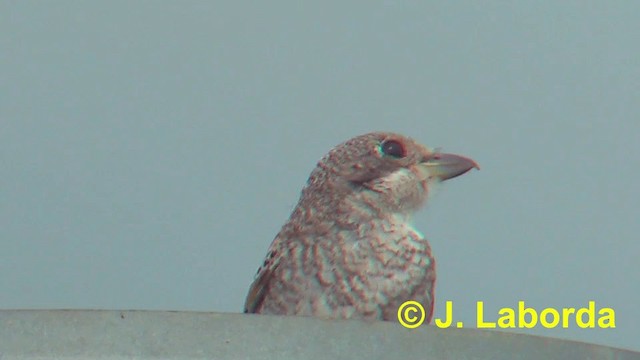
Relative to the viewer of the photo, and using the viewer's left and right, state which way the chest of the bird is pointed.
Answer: facing the viewer and to the right of the viewer
